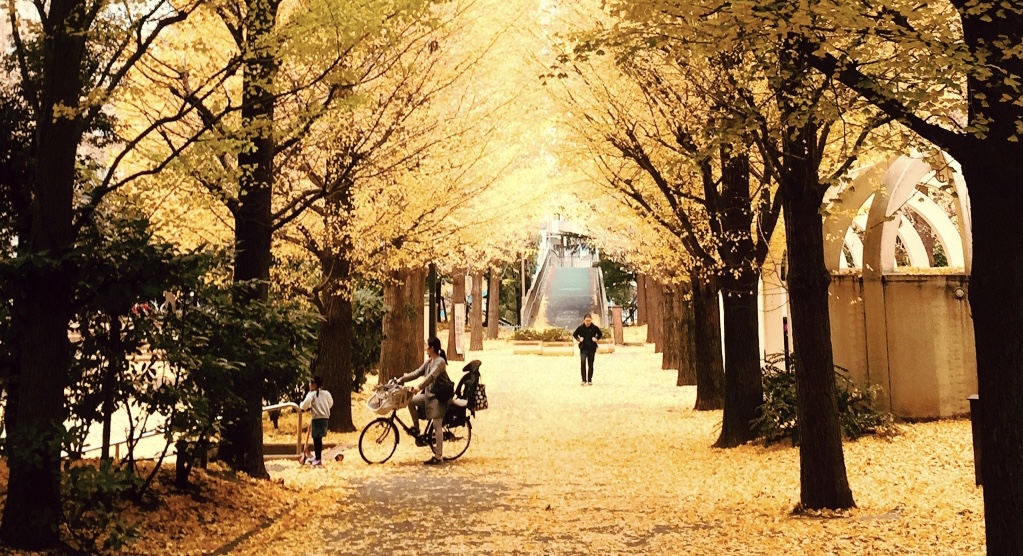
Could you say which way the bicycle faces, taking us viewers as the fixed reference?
facing to the left of the viewer

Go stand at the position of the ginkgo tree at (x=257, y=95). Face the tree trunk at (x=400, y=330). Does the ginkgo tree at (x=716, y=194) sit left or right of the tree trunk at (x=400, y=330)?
right

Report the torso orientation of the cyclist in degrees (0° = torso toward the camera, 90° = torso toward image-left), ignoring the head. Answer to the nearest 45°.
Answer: approximately 90°

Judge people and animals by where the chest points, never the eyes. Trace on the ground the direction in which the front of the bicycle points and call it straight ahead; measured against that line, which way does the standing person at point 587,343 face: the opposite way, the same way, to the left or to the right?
to the left

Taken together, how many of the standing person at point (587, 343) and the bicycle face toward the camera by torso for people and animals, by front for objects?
1

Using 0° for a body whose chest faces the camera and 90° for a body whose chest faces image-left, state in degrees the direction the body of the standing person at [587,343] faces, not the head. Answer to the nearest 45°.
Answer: approximately 0°

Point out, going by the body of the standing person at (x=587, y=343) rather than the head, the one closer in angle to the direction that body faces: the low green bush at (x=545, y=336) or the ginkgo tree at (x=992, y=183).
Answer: the ginkgo tree

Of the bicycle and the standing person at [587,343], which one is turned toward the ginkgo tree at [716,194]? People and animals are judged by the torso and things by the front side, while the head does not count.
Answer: the standing person

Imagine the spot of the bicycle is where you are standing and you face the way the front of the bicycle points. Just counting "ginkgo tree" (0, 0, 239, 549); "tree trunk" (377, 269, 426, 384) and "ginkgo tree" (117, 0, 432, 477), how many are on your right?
1

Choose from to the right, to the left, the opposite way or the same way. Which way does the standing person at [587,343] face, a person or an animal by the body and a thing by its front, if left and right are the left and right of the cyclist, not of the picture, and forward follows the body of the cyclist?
to the left

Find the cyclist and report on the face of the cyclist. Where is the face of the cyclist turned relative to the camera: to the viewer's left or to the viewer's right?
to the viewer's left

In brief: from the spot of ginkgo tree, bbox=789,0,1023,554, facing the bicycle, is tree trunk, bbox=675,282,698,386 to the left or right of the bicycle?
right

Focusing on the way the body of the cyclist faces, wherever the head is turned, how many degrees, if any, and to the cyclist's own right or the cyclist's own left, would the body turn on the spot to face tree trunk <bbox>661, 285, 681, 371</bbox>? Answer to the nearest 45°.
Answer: approximately 135° to the cyclist's own right

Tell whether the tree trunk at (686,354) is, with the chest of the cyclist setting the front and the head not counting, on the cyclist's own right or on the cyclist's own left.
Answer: on the cyclist's own right

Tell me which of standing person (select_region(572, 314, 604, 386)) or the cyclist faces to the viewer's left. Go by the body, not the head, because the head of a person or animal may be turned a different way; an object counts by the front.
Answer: the cyclist
